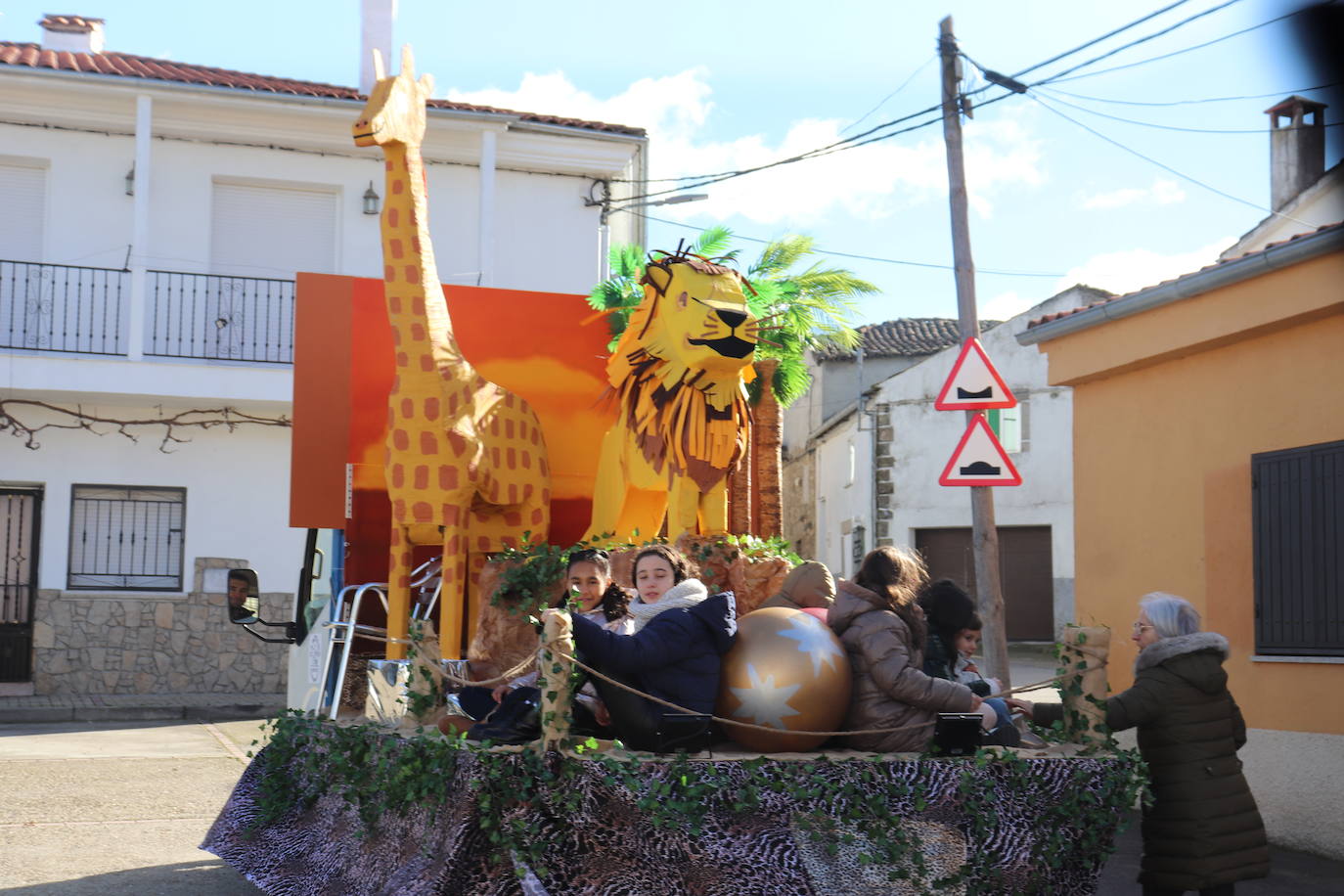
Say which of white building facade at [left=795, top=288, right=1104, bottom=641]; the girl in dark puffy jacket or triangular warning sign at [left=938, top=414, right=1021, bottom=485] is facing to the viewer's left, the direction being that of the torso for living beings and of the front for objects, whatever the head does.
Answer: the girl in dark puffy jacket

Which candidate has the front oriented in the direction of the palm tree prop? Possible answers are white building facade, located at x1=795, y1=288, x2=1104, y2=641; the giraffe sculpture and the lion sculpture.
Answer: the white building facade

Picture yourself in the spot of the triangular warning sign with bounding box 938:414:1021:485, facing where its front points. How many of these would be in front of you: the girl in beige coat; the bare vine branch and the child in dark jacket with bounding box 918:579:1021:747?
2

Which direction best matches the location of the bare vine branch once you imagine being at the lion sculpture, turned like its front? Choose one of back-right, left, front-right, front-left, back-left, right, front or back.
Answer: back

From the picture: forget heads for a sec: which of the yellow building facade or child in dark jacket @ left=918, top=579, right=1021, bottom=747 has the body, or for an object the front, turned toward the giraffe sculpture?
the yellow building facade

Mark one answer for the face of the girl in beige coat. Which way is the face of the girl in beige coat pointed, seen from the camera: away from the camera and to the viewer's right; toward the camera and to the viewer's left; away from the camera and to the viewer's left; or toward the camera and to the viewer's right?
away from the camera and to the viewer's right

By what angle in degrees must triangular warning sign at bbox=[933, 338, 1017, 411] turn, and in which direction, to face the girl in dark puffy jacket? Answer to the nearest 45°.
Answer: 0° — it already faces them

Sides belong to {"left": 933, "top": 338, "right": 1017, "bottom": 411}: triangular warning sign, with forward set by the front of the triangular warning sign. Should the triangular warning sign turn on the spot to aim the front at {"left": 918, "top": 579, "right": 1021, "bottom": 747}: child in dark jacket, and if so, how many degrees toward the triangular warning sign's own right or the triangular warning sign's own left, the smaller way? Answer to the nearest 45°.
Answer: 0° — it already faces them

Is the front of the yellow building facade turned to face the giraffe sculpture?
yes

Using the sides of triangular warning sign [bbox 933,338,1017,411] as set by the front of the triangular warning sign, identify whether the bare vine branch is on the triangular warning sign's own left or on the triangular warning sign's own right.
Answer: on the triangular warning sign's own right
